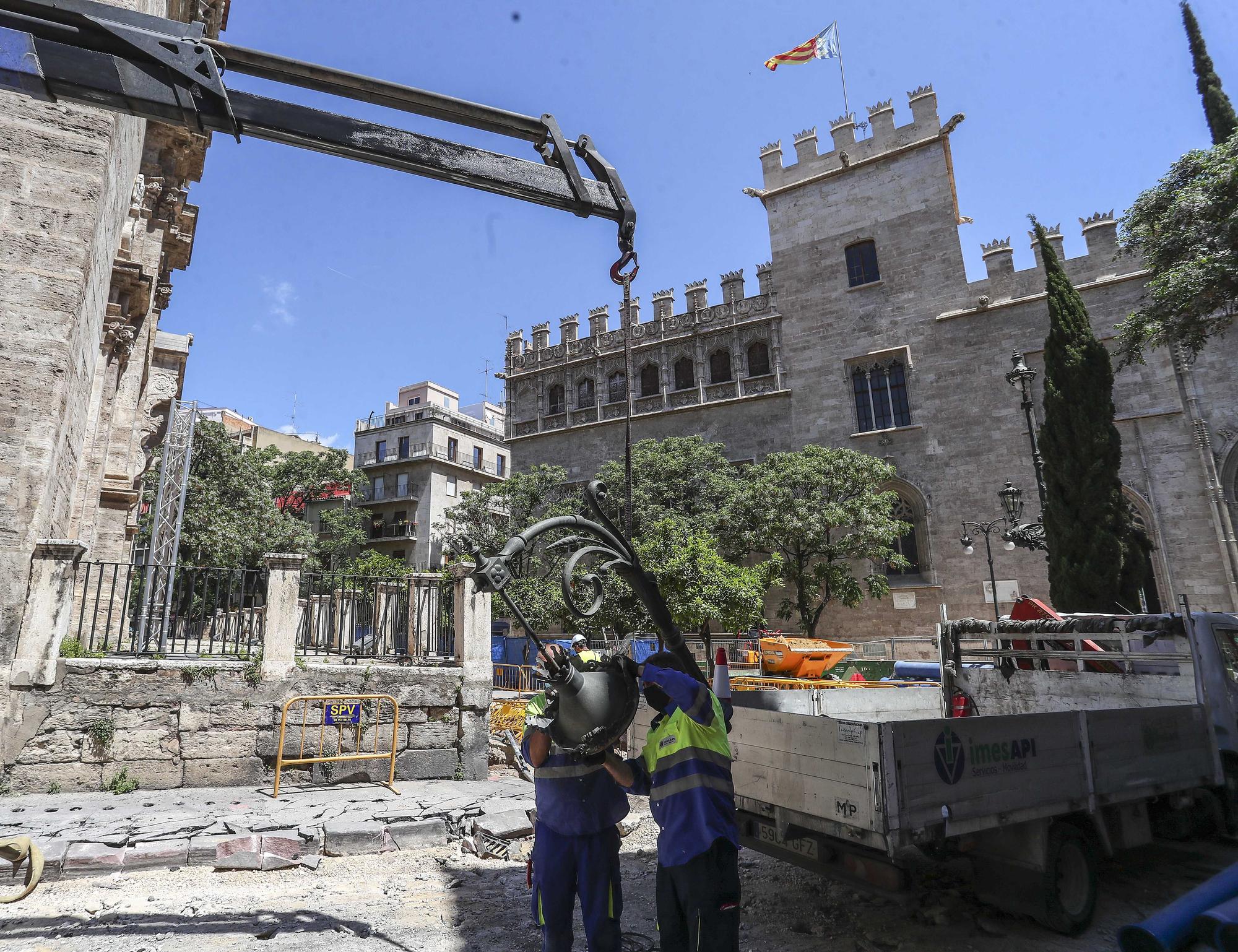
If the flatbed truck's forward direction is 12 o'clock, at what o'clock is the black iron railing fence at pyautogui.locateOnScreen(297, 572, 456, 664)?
The black iron railing fence is roughly at 8 o'clock from the flatbed truck.

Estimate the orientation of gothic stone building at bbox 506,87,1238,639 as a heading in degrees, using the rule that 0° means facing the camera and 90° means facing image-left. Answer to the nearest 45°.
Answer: approximately 45°

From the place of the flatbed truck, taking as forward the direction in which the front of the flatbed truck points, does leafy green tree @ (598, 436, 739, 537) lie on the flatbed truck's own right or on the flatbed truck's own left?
on the flatbed truck's own left

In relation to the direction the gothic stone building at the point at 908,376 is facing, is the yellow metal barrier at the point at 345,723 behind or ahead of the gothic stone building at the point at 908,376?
ahead

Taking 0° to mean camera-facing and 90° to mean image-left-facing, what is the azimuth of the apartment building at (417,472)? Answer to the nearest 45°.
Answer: approximately 45°

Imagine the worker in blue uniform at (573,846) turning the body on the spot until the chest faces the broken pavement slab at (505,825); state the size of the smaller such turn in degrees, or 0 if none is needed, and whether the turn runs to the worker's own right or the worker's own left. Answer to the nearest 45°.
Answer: approximately 180°

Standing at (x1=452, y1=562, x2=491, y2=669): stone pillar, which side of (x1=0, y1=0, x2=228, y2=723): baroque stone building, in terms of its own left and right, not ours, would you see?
front

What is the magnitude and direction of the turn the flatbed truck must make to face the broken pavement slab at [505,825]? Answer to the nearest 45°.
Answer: approximately 135° to its left

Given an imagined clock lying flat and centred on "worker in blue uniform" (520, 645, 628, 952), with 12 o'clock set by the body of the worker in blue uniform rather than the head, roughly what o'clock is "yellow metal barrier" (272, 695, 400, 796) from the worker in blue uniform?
The yellow metal barrier is roughly at 5 o'clock from the worker in blue uniform.
